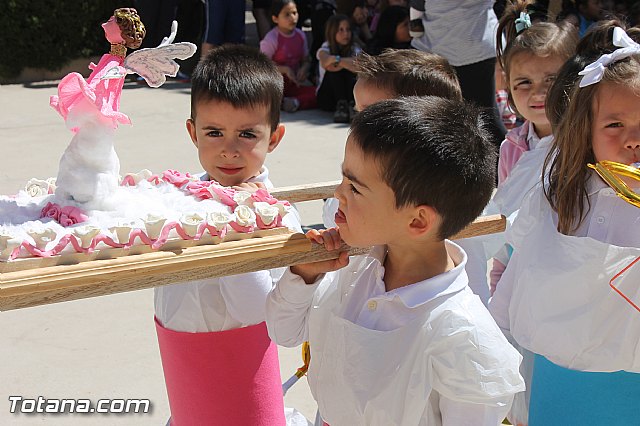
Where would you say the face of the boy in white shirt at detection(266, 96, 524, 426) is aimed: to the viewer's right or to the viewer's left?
to the viewer's left

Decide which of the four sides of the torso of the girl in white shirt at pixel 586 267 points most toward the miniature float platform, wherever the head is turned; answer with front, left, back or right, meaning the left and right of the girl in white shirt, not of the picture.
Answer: right

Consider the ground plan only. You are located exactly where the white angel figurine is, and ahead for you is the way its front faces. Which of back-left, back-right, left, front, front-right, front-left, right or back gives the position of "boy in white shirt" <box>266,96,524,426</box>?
back-left

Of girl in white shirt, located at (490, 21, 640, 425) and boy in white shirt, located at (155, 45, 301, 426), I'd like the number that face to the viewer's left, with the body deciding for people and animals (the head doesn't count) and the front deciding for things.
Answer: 0

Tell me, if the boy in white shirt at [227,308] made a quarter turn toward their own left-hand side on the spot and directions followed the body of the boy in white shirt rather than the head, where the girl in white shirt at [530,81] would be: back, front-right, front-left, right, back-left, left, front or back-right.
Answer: front-left

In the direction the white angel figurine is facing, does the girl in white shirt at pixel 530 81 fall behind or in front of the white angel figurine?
behind

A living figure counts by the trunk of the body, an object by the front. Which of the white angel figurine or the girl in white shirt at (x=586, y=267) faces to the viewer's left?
the white angel figurine

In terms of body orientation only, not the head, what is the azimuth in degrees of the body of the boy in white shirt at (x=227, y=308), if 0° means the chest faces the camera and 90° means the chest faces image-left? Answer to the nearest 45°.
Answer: approximately 0°

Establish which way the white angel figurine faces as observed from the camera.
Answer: facing to the left of the viewer

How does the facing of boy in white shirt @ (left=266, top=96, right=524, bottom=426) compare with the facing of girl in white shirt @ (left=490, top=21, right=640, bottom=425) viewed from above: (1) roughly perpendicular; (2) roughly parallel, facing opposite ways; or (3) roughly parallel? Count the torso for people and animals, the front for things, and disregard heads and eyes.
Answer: roughly perpendicular

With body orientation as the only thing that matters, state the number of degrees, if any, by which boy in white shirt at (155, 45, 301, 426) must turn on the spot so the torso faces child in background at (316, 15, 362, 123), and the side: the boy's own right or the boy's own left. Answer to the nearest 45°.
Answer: approximately 180°
